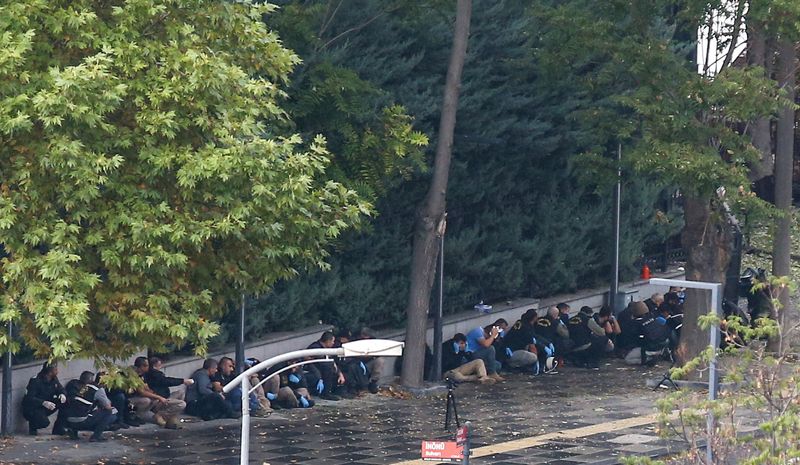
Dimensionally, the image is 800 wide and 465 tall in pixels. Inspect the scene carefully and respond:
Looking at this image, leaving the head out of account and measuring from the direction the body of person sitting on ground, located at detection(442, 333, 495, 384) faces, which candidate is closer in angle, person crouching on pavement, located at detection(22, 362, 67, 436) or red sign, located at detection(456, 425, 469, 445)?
the red sign

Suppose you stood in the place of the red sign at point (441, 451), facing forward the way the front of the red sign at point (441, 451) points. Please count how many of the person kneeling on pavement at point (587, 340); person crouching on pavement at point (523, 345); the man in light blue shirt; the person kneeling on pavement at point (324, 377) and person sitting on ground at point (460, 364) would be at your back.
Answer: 5

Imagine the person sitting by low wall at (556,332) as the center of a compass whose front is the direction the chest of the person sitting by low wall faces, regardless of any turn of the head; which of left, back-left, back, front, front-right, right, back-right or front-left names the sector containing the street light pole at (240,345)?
right

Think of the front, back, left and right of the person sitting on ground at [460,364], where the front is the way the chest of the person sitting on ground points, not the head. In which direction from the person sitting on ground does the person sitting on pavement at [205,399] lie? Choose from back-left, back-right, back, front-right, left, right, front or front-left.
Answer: right

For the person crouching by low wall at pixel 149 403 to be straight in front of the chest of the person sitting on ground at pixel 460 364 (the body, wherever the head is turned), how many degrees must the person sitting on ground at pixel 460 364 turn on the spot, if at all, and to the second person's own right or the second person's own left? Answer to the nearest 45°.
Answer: approximately 90° to the second person's own right

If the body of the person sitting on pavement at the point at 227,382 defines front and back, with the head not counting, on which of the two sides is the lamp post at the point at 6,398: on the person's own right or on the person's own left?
on the person's own right

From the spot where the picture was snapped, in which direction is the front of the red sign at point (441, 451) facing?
facing the viewer

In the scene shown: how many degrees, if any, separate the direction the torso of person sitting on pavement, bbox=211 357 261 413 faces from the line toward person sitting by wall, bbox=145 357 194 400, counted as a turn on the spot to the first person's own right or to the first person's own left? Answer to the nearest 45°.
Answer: approximately 90° to the first person's own right

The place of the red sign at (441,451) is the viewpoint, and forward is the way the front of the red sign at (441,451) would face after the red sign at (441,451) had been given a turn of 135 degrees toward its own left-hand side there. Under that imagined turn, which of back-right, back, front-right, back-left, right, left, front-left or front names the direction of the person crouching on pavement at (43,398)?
left

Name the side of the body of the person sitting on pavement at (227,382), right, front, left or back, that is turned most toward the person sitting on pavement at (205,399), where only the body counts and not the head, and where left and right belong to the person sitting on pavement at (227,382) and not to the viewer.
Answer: right

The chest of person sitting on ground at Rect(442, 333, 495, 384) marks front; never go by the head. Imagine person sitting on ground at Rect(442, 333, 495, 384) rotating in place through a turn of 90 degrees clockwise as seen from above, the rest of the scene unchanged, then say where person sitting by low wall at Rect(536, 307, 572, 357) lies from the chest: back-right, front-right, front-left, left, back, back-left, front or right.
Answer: back
